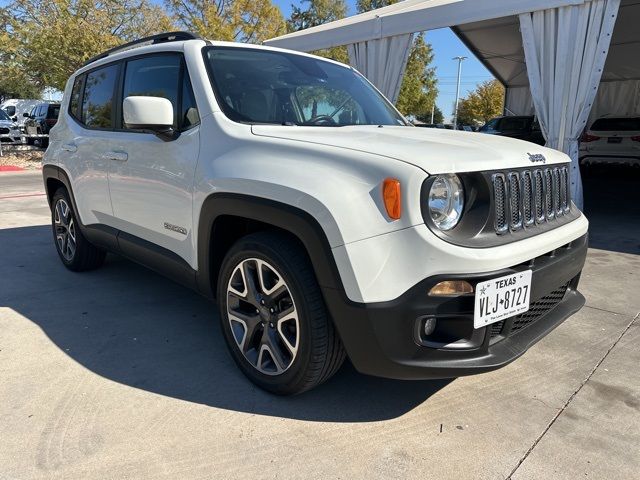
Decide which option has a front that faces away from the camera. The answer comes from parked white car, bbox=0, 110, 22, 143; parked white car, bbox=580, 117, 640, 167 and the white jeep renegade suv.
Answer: parked white car, bbox=580, 117, 640, 167

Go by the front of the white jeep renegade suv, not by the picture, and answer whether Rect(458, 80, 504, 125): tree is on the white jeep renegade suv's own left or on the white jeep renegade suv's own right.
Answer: on the white jeep renegade suv's own left

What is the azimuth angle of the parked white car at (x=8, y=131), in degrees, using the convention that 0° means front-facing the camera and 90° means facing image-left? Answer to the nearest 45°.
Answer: approximately 315°

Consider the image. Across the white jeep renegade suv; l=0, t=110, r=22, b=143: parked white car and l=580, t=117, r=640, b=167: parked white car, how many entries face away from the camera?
1

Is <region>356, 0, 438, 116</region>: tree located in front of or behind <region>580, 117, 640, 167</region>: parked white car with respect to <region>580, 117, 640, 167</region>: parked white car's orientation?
in front

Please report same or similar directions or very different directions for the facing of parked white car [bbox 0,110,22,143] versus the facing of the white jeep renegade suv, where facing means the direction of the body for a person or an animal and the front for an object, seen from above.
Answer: same or similar directions

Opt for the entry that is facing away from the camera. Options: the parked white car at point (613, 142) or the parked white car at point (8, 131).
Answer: the parked white car at point (613, 142)

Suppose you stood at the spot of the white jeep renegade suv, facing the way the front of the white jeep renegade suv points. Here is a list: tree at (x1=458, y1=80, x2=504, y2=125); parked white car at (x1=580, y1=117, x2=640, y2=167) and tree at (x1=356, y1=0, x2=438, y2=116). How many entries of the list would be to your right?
0

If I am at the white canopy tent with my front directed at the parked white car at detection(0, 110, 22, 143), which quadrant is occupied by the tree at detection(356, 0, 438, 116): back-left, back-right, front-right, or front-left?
front-right

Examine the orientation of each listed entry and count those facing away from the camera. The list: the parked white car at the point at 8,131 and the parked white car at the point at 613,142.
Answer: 1

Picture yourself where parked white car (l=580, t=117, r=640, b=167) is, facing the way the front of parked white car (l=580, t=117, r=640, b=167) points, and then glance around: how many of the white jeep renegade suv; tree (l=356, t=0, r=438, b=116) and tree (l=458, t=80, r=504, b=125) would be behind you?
1

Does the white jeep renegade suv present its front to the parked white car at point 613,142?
no

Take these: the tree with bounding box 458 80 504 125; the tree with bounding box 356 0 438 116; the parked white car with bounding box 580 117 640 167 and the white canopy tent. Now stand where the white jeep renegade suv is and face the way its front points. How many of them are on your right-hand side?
0

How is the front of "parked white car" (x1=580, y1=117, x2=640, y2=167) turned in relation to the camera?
facing away from the viewer

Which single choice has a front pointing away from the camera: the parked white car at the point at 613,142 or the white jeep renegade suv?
the parked white car
